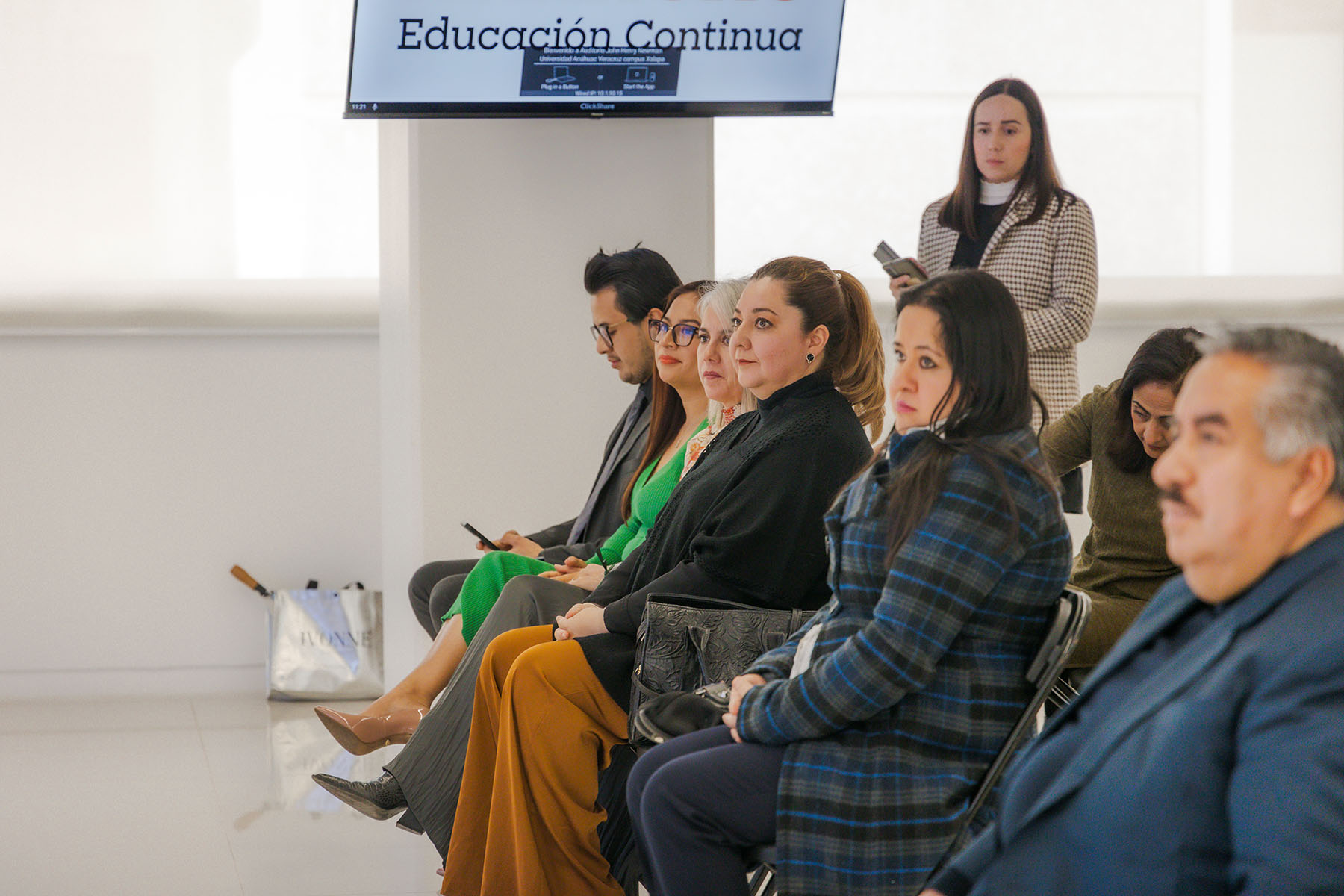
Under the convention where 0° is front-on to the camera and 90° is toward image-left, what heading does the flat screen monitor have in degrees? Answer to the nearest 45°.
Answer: approximately 0°

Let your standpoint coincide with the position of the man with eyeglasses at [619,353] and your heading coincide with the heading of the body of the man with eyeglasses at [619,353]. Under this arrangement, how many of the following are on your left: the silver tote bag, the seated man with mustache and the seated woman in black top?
2

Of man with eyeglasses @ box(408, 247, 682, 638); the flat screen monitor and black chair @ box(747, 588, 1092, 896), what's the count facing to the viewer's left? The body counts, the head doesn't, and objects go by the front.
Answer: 2

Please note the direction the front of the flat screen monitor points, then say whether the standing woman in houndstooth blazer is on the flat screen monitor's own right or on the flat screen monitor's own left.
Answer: on the flat screen monitor's own left

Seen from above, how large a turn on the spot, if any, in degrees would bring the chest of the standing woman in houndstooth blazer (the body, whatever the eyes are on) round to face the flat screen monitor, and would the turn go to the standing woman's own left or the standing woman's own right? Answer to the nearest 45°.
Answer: approximately 45° to the standing woman's own right

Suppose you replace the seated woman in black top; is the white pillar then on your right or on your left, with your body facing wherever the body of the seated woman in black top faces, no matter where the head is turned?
on your right

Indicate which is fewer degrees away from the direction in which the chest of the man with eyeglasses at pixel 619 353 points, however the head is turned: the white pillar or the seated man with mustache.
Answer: the white pillar

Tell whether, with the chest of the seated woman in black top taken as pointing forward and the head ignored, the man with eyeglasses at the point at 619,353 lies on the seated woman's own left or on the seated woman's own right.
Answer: on the seated woman's own right

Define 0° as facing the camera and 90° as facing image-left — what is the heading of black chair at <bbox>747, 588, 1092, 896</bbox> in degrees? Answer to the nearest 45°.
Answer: approximately 90°

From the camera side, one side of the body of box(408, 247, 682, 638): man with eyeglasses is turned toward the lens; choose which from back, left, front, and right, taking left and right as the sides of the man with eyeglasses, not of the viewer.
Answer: left
